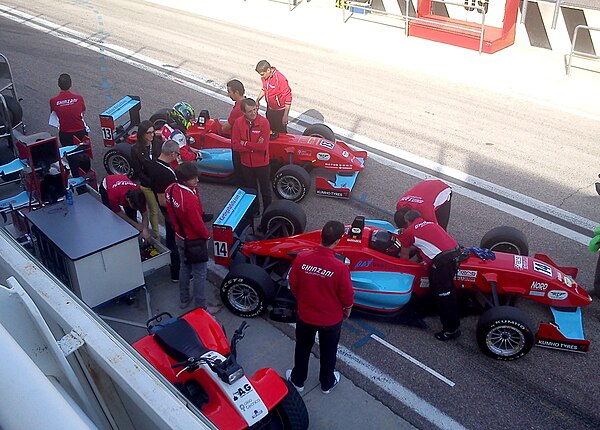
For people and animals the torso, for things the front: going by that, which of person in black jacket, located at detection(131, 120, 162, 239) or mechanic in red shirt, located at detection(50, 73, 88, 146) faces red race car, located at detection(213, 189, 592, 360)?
the person in black jacket

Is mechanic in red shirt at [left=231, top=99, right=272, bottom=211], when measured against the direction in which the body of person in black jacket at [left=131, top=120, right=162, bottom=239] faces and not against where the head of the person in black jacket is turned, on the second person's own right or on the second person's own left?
on the second person's own left

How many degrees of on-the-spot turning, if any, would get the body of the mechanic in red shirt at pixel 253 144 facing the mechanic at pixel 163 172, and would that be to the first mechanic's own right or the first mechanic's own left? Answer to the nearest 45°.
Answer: approximately 45° to the first mechanic's own right

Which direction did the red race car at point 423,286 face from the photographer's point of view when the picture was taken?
facing to the right of the viewer

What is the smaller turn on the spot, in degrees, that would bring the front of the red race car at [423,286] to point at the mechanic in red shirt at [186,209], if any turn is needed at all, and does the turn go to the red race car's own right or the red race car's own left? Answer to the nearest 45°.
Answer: approximately 180°

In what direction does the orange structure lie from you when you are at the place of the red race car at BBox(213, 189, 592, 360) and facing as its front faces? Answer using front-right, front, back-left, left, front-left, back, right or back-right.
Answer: left

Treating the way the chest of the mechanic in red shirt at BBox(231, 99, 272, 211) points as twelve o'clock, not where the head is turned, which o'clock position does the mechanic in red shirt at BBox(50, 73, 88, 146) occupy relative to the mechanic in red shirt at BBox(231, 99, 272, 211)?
the mechanic in red shirt at BBox(50, 73, 88, 146) is roughly at 4 o'clock from the mechanic in red shirt at BBox(231, 99, 272, 211).

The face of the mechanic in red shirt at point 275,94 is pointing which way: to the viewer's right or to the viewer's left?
to the viewer's left

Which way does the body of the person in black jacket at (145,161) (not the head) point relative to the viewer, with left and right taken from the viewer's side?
facing the viewer and to the right of the viewer

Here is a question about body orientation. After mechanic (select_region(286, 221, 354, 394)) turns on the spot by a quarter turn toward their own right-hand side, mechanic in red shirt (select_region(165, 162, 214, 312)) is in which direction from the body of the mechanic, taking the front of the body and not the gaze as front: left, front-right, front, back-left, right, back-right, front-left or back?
back-left

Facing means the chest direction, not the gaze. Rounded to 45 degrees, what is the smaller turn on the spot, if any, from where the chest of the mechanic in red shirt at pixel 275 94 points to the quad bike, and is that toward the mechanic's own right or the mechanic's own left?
approximately 45° to the mechanic's own left

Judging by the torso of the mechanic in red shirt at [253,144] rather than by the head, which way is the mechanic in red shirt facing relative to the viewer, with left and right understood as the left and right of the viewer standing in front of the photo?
facing the viewer

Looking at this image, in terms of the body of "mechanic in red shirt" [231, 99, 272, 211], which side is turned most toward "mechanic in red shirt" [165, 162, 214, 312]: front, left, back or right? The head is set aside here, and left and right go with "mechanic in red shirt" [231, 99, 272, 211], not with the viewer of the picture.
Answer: front

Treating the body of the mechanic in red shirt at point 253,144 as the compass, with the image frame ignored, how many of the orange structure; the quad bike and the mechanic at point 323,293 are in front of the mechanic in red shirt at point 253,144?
2
